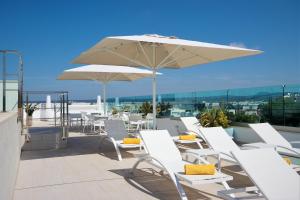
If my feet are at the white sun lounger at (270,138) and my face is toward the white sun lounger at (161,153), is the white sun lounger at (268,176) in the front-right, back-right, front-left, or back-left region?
front-left

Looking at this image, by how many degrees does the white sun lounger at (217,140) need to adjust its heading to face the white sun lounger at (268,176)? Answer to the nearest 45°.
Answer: approximately 45° to its right

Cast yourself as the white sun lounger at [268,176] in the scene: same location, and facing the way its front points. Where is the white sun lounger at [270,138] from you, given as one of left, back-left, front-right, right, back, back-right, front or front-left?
back-left

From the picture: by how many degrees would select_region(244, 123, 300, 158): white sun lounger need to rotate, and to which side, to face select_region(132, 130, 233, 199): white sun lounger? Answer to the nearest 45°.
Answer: approximately 90° to its right

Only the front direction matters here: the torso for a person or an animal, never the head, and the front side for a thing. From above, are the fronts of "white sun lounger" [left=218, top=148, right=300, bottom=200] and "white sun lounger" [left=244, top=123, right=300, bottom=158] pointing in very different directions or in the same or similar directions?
same or similar directions

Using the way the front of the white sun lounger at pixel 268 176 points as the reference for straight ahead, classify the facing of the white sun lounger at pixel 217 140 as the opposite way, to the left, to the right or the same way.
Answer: the same way

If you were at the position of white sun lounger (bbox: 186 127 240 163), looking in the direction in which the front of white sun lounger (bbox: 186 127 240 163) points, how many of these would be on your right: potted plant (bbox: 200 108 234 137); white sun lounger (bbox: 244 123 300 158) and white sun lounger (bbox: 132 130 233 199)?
1

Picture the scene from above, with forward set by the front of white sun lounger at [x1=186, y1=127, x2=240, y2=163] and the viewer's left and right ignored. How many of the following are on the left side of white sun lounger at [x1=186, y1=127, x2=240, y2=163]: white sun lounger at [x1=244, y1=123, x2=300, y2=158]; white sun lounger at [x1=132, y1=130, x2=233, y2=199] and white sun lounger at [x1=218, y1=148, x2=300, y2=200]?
1

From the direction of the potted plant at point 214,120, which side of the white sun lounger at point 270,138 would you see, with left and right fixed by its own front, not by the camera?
back

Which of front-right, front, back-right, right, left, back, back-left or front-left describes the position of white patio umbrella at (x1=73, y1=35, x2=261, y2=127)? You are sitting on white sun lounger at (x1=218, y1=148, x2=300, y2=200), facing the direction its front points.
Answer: back

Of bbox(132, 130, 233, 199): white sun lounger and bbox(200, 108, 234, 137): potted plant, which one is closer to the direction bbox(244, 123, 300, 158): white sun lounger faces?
the white sun lounger

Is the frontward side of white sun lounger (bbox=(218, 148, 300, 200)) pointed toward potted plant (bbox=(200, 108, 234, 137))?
no

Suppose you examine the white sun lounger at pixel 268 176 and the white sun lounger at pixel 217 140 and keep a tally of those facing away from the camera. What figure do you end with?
0

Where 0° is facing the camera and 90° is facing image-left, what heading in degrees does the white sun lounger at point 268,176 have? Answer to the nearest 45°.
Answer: approximately 315°

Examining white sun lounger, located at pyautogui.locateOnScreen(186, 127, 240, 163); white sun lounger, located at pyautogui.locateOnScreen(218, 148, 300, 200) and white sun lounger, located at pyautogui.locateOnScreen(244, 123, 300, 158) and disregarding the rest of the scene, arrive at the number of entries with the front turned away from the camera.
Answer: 0

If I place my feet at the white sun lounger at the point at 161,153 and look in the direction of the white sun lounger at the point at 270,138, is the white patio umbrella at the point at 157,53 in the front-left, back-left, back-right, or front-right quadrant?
front-left

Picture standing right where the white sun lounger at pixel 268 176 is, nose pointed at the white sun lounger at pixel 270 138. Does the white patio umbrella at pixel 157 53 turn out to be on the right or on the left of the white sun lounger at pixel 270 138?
left

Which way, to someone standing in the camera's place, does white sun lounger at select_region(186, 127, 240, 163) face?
facing the viewer and to the right of the viewer
